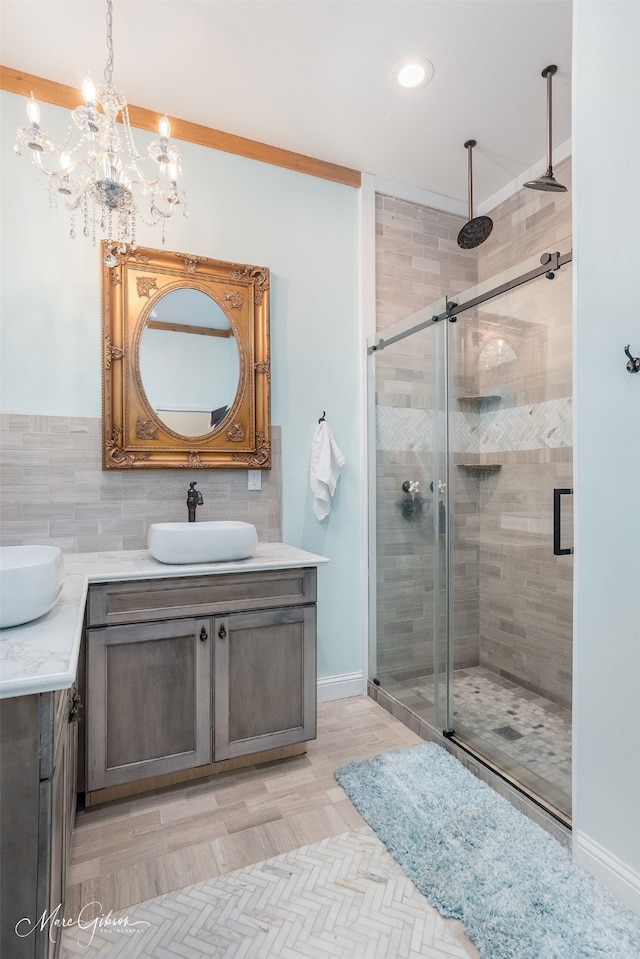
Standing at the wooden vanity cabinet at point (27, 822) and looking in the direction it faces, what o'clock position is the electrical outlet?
The electrical outlet is roughly at 10 o'clock from the wooden vanity cabinet.

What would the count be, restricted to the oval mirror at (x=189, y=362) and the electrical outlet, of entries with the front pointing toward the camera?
2

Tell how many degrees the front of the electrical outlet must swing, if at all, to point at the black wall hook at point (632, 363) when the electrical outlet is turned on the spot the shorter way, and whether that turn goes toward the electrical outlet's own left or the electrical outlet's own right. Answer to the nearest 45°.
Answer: approximately 45° to the electrical outlet's own left

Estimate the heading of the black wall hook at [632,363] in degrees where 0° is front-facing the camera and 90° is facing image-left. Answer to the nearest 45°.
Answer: approximately 45°

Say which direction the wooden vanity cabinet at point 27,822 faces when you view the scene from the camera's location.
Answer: facing to the right of the viewer

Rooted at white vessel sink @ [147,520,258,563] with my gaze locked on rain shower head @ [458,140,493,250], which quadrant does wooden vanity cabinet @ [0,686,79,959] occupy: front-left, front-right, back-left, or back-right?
back-right

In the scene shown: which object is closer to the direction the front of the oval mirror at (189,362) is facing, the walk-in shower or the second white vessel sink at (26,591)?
the second white vessel sink

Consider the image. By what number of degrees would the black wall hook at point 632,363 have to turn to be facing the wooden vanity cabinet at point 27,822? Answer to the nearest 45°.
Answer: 0° — it already faces it

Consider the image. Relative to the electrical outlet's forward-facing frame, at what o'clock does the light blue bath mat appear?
The light blue bath mat is roughly at 11 o'clock from the electrical outlet.

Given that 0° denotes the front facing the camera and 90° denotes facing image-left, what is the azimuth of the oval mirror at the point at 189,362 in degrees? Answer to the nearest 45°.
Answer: approximately 0°

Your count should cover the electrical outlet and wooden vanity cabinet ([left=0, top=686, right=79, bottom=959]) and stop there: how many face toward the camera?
1

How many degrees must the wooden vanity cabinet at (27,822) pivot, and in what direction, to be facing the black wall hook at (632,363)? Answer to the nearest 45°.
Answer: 0° — it already faces it
